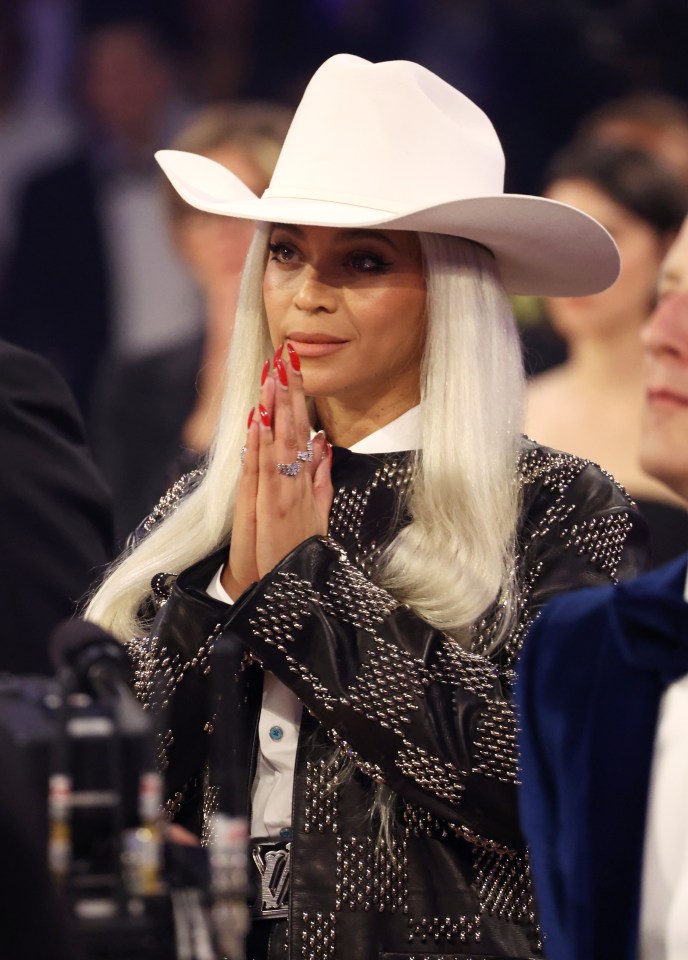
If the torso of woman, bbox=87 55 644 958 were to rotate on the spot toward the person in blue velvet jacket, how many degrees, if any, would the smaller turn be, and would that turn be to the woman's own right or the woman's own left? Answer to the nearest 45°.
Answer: approximately 45° to the woman's own left

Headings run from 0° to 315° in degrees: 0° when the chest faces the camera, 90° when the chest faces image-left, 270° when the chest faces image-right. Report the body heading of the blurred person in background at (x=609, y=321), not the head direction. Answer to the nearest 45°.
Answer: approximately 45°

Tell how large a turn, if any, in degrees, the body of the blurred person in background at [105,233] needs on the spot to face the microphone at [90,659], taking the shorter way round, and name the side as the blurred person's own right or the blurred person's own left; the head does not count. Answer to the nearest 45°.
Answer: approximately 45° to the blurred person's own right

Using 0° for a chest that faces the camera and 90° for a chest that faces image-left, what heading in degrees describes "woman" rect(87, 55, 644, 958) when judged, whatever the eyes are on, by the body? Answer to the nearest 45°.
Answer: approximately 45°

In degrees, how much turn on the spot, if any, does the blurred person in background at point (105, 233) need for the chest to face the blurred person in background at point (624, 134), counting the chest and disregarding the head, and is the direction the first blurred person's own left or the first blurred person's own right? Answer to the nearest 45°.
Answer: approximately 45° to the first blurred person's own left

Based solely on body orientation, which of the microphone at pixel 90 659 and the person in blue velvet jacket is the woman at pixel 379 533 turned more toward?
the microphone

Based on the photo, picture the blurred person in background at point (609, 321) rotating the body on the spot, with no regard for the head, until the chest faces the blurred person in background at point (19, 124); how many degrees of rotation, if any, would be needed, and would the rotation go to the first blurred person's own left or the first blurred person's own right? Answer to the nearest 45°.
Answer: approximately 45° to the first blurred person's own right
